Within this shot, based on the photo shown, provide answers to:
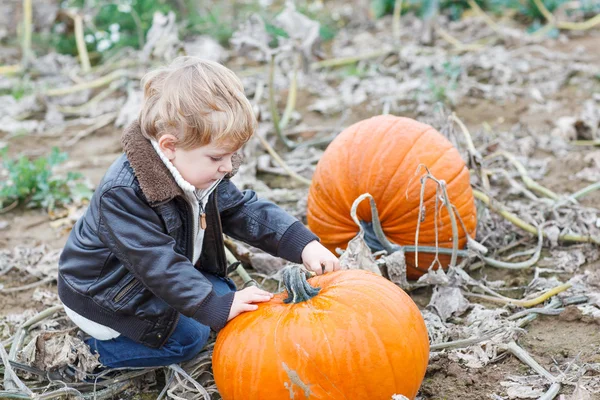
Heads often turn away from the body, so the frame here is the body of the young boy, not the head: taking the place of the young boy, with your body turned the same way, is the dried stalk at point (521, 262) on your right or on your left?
on your left

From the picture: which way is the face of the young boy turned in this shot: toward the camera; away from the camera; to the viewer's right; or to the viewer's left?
to the viewer's right

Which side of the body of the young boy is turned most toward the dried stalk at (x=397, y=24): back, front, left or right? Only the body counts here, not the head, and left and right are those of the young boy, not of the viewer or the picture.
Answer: left

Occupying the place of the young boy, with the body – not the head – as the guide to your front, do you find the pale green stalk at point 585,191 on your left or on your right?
on your left

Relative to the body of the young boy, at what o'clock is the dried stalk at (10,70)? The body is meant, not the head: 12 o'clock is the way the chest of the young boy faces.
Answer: The dried stalk is roughly at 7 o'clock from the young boy.

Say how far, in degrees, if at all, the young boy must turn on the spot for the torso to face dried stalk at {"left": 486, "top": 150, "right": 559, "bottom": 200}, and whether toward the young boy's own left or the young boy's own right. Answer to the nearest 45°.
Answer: approximately 90° to the young boy's own left

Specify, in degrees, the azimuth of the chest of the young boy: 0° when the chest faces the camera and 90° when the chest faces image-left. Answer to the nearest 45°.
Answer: approximately 315°

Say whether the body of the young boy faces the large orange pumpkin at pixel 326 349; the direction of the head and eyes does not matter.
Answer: yes
